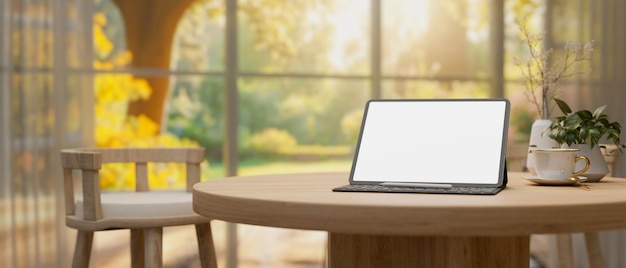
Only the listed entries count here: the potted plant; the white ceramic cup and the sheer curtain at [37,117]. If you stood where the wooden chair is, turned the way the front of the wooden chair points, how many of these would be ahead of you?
2

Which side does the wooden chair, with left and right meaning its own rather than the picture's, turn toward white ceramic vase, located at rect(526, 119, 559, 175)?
front

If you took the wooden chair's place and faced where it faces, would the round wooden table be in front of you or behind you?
in front

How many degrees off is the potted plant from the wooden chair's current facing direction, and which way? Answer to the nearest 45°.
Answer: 0° — it already faces it

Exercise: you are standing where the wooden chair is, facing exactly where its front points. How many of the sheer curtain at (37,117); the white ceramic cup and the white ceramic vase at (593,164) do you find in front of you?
2

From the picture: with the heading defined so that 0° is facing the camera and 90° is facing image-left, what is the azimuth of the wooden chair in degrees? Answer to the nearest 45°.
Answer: approximately 315°

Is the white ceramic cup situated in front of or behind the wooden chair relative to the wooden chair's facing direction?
in front
